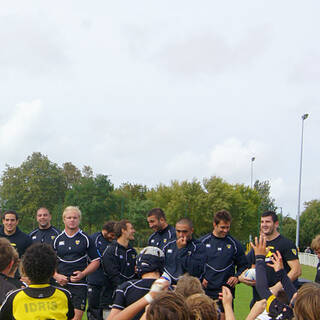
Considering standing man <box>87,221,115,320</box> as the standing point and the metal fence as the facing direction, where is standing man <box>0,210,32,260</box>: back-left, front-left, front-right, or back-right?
back-left

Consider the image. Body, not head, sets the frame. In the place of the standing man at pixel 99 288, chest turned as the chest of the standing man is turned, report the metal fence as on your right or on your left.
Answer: on your left

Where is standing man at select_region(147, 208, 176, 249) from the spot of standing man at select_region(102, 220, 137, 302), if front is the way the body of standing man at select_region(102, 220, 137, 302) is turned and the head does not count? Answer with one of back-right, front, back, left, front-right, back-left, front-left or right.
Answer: left

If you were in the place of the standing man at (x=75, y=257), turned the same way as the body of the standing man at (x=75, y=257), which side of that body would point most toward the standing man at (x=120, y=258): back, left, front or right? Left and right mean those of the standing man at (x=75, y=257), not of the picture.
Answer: left

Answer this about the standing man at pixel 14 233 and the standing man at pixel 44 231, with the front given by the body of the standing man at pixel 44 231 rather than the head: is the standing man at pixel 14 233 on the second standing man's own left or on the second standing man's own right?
on the second standing man's own right

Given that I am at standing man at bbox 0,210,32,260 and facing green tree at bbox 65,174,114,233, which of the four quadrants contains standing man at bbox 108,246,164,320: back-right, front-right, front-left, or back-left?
back-right

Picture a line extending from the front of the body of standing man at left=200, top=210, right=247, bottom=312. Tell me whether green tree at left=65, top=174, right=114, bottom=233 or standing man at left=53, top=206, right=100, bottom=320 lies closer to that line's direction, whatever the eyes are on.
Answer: the standing man

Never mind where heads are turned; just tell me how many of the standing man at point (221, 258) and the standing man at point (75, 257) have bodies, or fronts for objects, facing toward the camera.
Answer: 2

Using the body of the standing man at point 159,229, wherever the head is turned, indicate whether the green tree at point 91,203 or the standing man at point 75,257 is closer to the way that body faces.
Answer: the standing man

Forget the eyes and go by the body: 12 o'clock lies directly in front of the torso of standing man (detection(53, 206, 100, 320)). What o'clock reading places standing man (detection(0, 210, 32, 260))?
standing man (detection(0, 210, 32, 260)) is roughly at 4 o'clock from standing man (detection(53, 206, 100, 320)).

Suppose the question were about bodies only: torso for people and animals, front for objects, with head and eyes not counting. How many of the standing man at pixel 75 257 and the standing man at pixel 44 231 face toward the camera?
2
